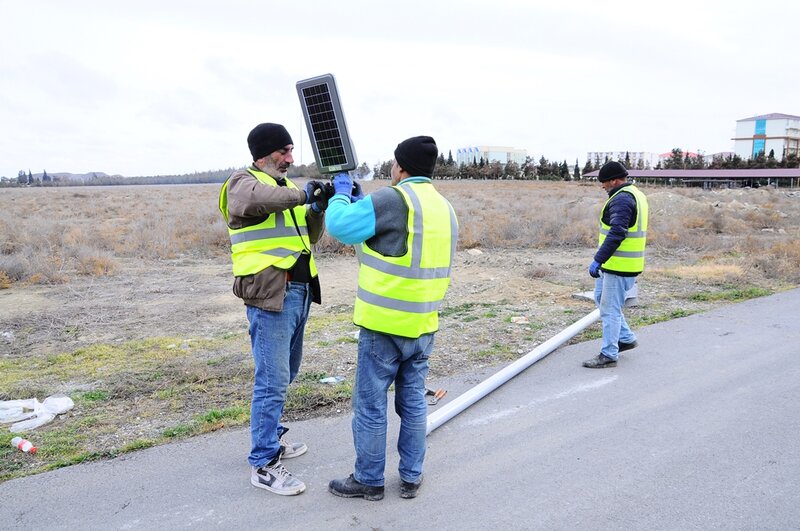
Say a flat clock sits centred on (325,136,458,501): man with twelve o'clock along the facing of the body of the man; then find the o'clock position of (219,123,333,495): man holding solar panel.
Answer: The man holding solar panel is roughly at 11 o'clock from the man.

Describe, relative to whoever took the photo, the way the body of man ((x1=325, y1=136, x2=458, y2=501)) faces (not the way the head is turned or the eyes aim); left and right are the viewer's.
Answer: facing away from the viewer and to the left of the viewer

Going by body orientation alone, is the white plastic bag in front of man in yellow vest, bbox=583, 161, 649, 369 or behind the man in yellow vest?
in front

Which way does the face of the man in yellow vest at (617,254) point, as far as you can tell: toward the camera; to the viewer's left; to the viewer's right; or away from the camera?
to the viewer's left

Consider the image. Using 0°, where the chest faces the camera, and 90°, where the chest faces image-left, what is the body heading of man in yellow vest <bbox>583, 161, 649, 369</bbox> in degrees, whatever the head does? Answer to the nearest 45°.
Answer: approximately 90°

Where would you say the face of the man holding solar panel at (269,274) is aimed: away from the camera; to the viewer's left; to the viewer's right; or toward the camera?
to the viewer's right

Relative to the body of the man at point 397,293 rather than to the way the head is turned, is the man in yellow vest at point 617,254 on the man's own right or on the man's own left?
on the man's own right

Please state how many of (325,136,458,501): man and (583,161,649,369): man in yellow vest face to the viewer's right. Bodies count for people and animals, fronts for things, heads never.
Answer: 0

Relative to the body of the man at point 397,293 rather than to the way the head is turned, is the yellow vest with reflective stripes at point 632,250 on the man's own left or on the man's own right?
on the man's own right
